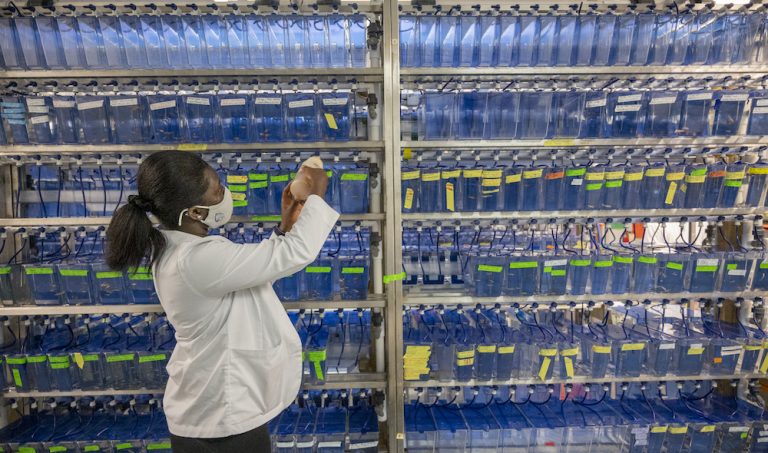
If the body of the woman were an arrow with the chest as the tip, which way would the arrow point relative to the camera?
to the viewer's right

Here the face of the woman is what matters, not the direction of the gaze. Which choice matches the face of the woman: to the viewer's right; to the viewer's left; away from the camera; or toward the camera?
to the viewer's right
